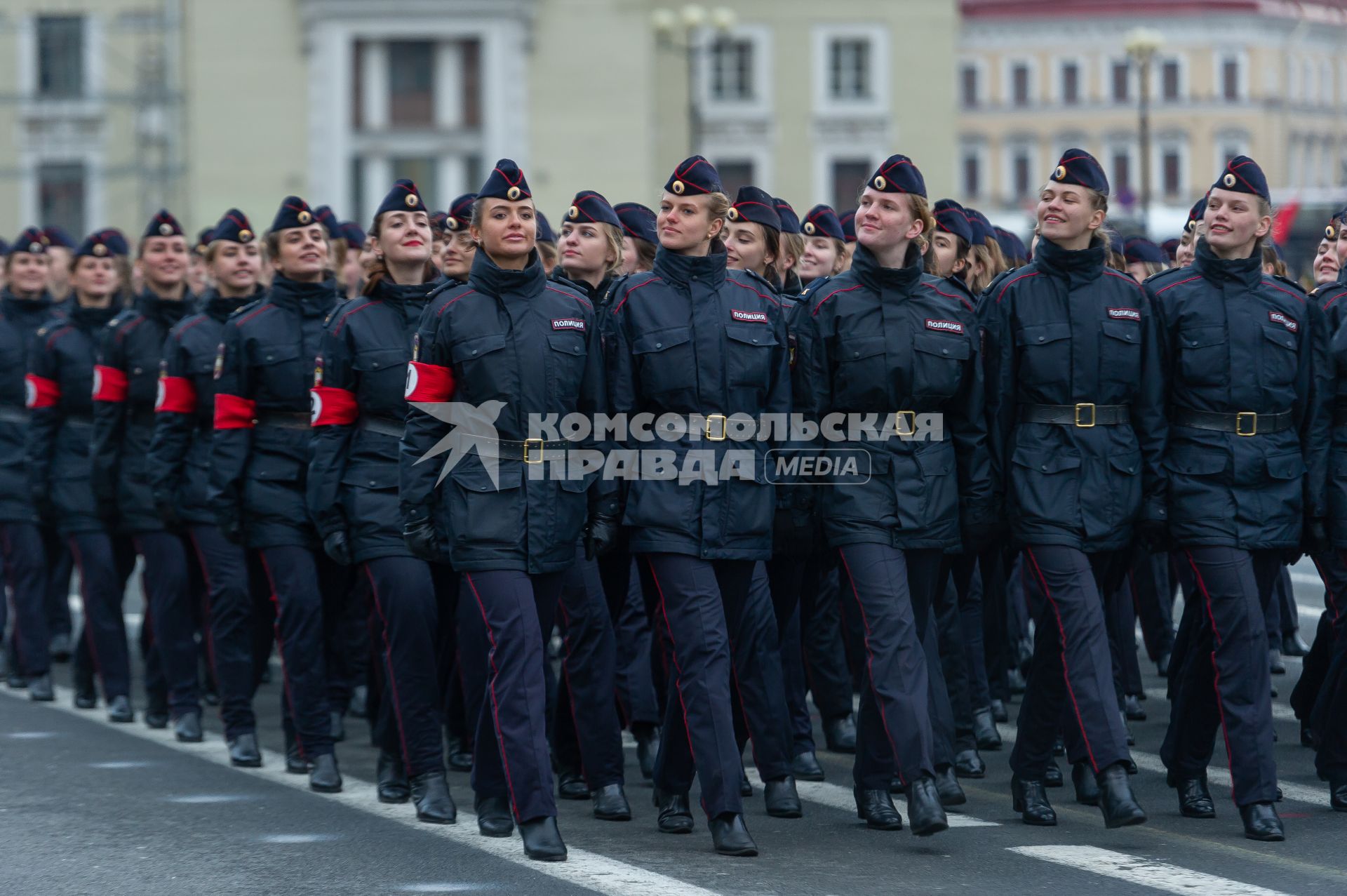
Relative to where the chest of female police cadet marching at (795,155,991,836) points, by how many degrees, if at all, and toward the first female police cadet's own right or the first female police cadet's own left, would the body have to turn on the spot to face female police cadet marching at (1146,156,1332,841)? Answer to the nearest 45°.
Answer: approximately 90° to the first female police cadet's own left

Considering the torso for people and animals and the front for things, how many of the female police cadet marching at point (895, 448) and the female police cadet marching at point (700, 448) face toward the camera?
2
